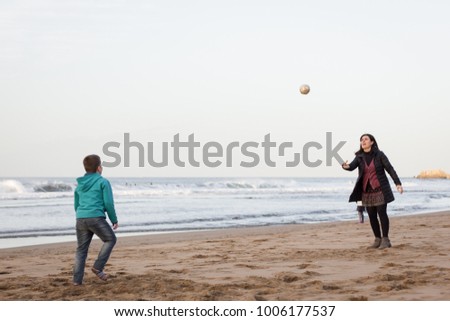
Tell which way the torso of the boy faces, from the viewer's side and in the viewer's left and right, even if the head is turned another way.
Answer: facing away from the viewer and to the right of the viewer

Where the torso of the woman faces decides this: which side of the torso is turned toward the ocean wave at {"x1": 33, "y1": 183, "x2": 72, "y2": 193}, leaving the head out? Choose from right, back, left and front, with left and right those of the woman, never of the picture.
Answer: right

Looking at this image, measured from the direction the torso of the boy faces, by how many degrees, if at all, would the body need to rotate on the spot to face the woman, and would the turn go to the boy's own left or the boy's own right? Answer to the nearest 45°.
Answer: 0° — they already face them

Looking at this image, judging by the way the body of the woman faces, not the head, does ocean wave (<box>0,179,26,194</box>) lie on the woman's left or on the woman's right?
on the woman's right

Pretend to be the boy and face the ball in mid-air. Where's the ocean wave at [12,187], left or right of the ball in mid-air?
left

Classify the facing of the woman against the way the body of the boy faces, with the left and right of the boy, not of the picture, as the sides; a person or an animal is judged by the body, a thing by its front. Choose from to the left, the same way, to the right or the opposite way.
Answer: the opposite way

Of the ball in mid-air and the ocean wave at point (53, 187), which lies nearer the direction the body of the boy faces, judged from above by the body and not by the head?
the ball in mid-air

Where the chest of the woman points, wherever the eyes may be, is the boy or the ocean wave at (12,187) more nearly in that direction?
the boy

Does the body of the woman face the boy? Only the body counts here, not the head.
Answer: yes

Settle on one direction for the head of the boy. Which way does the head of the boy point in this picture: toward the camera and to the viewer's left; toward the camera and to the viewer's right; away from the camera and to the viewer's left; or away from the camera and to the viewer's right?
away from the camera and to the viewer's right
